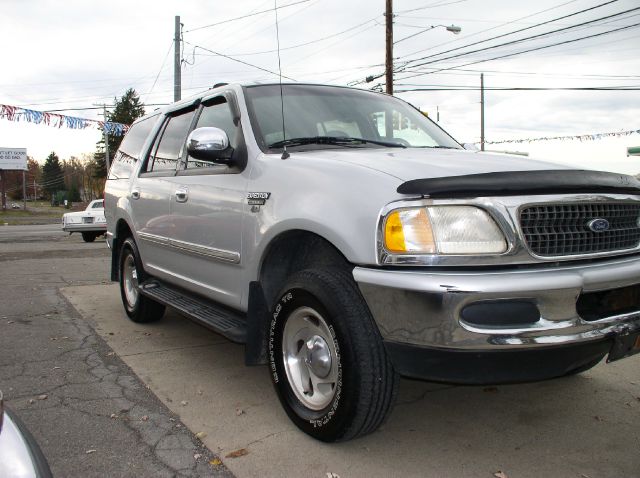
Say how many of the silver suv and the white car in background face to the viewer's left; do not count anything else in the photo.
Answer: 0

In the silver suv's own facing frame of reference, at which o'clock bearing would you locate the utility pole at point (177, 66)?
The utility pole is roughly at 7 o'clock from the silver suv.

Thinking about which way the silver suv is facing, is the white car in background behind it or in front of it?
behind

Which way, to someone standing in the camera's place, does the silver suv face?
facing the viewer and to the right of the viewer

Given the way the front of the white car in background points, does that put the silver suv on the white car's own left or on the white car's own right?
on the white car's own right
